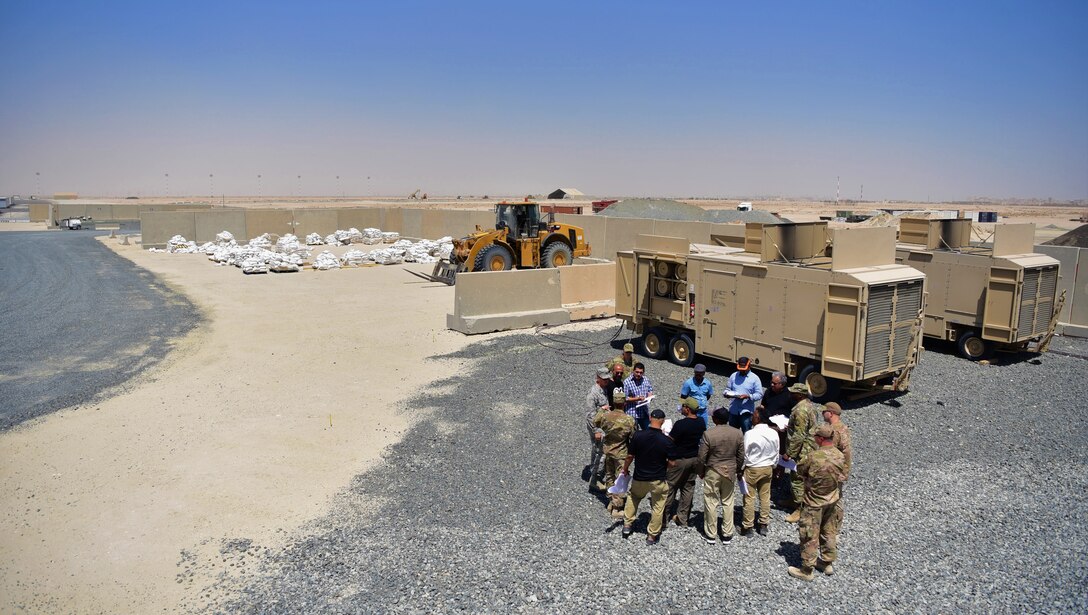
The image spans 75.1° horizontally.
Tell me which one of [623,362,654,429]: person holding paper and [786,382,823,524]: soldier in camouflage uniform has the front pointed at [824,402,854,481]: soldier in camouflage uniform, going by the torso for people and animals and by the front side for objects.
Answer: the person holding paper

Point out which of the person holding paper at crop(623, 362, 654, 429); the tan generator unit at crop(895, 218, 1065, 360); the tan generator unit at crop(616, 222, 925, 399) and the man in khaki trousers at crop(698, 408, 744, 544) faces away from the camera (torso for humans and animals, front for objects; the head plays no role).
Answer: the man in khaki trousers

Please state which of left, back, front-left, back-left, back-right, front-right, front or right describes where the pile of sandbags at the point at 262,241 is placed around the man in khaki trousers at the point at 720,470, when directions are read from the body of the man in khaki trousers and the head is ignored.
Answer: front-left

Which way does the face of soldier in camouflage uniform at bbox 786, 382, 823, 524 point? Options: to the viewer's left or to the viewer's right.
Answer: to the viewer's left

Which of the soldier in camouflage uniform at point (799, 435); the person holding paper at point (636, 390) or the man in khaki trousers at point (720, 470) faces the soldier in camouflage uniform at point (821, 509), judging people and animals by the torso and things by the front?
the person holding paper

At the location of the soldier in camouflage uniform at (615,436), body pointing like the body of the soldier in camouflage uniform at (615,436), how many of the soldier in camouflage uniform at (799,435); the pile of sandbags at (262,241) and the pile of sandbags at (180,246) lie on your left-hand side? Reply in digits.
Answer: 2

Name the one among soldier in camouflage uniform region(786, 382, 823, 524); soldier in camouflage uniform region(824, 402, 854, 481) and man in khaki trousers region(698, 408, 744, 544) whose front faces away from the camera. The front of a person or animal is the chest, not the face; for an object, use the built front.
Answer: the man in khaki trousers

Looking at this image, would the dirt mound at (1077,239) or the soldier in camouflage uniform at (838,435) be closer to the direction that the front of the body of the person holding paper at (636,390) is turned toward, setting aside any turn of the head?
the soldier in camouflage uniform

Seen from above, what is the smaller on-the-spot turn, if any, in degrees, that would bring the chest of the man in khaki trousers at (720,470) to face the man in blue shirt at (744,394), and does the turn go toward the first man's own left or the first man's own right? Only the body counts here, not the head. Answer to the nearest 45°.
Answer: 0° — they already face them

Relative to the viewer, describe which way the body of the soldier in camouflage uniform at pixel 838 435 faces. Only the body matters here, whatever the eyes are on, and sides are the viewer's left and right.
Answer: facing to the left of the viewer

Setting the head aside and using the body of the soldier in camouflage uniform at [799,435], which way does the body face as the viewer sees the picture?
to the viewer's left

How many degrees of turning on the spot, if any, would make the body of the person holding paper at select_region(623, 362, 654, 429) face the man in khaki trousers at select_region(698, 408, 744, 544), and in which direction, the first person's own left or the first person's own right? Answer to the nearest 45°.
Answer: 0° — they already face them

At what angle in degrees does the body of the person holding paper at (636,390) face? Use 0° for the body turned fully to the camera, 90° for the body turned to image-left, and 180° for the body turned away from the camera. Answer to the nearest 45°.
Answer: approximately 315°

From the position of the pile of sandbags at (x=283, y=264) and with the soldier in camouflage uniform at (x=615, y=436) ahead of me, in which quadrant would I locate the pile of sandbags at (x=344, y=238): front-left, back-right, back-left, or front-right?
back-left

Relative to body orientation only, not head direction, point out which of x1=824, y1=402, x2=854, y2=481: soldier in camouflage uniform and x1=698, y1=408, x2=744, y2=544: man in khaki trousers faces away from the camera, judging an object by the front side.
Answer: the man in khaki trousers

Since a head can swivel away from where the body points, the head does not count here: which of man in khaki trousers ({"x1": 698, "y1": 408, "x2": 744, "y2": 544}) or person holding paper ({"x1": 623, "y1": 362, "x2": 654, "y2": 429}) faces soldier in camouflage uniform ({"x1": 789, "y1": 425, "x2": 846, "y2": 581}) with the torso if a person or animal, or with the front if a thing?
the person holding paper

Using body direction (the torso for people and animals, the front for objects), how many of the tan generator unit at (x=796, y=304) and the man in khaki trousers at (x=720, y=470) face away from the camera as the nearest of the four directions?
1

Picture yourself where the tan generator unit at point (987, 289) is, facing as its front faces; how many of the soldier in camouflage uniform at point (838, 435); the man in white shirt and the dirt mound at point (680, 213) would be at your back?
1

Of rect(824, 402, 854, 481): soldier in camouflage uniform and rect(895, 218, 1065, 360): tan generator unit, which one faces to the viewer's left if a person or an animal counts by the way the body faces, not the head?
the soldier in camouflage uniform
